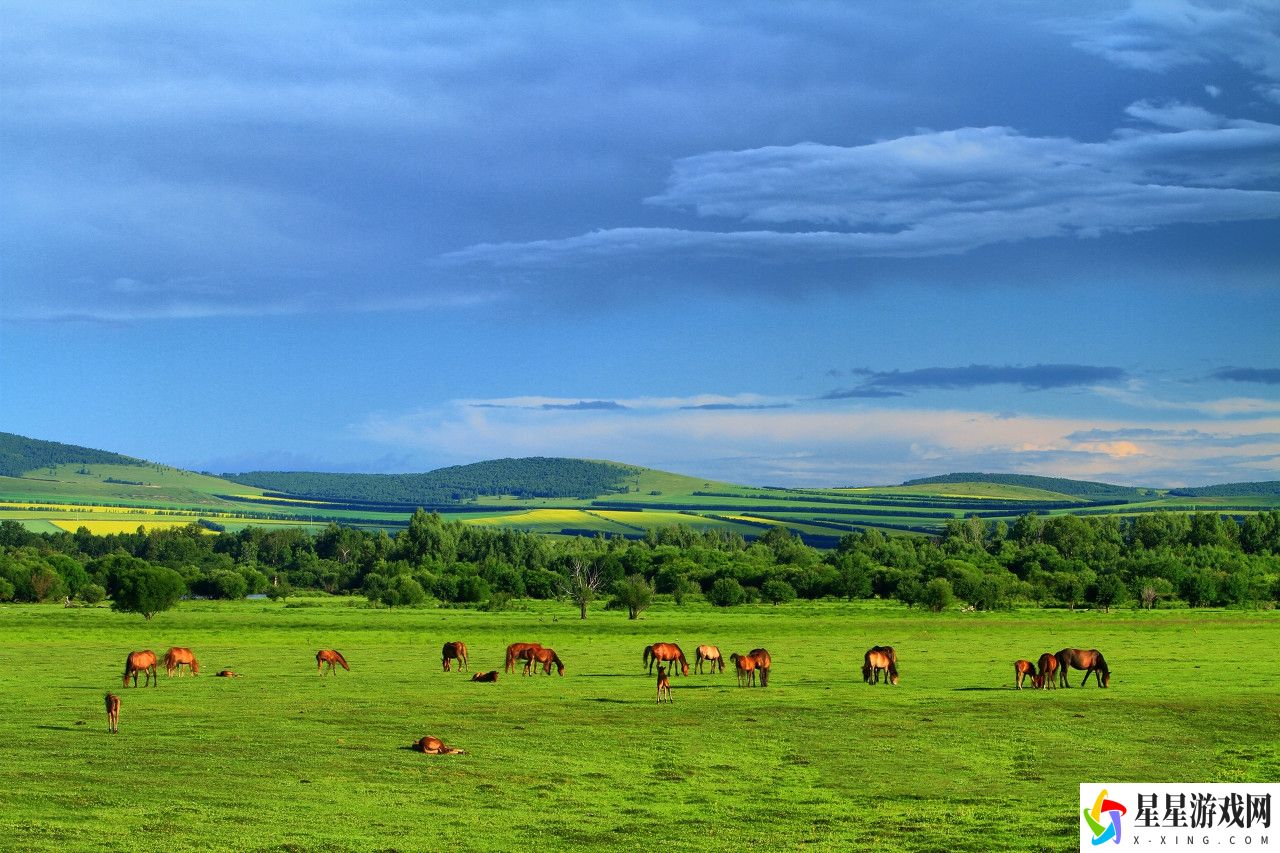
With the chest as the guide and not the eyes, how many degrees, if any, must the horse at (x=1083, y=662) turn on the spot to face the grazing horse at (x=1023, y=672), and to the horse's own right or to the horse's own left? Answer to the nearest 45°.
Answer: approximately 135° to the horse's own right

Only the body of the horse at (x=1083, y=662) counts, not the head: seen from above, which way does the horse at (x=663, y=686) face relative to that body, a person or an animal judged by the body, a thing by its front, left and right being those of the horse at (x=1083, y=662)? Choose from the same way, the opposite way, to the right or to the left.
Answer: to the right

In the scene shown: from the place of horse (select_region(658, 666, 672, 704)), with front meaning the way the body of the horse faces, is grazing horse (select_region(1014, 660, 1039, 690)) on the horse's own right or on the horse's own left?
on the horse's own left

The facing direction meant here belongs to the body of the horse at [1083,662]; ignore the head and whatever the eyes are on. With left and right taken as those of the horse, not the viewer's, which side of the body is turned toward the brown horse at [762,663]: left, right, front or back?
back

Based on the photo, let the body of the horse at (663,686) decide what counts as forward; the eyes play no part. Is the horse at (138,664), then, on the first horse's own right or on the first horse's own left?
on the first horse's own right

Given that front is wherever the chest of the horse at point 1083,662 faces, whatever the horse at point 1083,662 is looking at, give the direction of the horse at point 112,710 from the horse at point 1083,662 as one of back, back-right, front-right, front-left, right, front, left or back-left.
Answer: back-right

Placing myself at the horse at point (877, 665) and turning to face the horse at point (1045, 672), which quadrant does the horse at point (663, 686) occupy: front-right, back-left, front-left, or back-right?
back-right

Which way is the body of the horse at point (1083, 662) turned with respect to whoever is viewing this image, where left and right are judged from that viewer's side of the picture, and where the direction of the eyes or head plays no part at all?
facing to the right of the viewer
